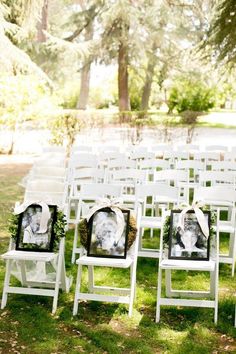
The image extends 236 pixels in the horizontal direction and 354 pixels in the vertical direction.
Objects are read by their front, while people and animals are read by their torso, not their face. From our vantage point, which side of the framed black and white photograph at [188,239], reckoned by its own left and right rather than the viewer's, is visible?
front

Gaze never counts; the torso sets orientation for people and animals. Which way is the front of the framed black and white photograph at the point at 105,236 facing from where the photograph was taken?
facing the viewer

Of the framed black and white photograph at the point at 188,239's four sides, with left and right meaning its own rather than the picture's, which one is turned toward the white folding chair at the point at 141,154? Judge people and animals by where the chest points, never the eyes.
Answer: back

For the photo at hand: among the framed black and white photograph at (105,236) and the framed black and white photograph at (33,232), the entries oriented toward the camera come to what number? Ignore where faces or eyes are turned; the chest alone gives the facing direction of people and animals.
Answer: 2

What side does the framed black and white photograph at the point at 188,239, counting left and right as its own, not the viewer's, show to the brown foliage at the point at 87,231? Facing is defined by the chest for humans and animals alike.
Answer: right

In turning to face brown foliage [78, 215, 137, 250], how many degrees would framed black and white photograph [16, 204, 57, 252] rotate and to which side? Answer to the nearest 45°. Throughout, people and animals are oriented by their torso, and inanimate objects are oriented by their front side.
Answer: approximately 90° to its left

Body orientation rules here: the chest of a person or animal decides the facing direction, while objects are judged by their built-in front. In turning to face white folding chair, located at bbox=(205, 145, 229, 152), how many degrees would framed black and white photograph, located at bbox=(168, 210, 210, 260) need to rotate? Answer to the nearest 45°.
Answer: approximately 180°
